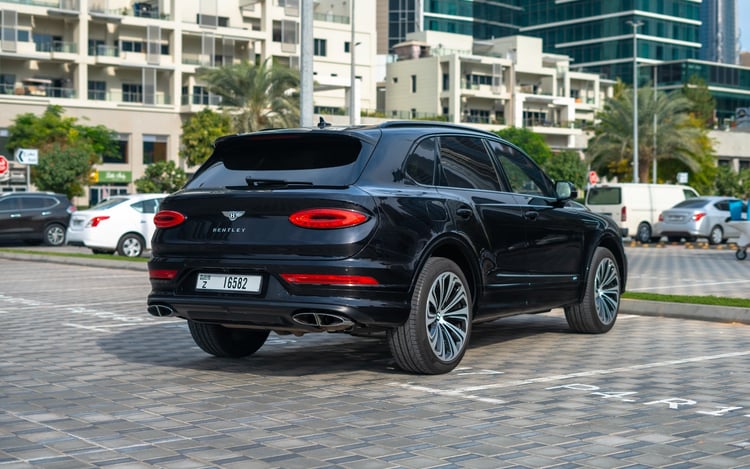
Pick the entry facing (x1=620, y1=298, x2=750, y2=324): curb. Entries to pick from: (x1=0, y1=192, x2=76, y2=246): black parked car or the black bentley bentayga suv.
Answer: the black bentley bentayga suv

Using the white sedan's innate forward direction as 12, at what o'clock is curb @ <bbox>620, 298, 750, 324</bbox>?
The curb is roughly at 4 o'clock from the white sedan.

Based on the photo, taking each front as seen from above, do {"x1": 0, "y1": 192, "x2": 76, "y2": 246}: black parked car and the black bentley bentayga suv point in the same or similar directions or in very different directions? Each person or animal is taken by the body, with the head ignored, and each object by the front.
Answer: very different directions

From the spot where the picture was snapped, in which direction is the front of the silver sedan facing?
facing away from the viewer and to the right of the viewer

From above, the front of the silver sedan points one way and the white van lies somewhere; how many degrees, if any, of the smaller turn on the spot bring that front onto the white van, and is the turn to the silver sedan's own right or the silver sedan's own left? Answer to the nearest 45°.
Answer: approximately 135° to the silver sedan's own left

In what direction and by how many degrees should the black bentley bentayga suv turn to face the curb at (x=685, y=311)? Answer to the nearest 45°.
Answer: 0° — it already faces it

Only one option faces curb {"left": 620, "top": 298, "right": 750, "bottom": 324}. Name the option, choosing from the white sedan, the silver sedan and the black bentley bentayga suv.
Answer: the black bentley bentayga suv

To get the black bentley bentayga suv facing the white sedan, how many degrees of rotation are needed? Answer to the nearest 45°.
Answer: approximately 45° to its left

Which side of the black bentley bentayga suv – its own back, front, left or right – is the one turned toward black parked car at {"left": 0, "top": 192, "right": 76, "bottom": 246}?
left

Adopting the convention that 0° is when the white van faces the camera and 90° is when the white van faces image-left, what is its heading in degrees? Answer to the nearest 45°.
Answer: approximately 225°

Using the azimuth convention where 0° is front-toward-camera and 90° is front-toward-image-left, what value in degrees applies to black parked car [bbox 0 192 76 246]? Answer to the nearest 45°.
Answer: approximately 90°

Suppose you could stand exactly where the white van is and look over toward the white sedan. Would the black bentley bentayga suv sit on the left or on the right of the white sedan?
left

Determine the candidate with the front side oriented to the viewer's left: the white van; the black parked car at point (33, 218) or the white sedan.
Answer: the black parked car

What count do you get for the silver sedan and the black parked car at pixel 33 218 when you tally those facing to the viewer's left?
1

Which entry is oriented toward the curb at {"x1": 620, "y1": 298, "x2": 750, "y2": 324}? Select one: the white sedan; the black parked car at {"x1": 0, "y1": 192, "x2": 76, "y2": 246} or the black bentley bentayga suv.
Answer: the black bentley bentayga suv

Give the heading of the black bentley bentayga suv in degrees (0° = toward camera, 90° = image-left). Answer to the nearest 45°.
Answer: approximately 225°

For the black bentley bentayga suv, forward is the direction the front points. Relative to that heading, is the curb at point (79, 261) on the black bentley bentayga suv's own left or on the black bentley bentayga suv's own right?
on the black bentley bentayga suv's own left
